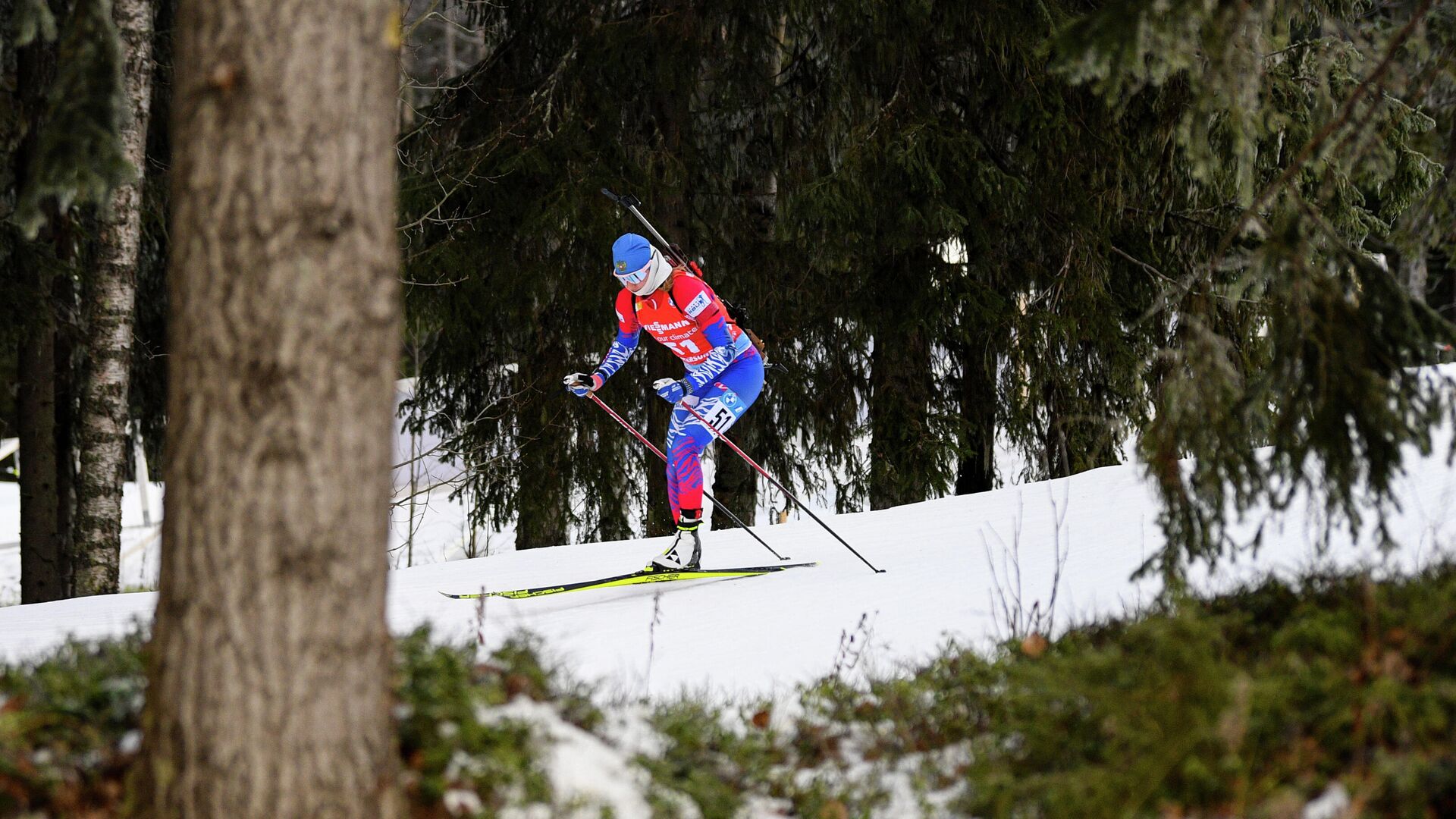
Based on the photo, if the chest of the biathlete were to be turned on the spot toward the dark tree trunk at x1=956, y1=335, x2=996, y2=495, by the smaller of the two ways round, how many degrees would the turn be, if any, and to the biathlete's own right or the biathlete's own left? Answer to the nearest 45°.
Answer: approximately 180°

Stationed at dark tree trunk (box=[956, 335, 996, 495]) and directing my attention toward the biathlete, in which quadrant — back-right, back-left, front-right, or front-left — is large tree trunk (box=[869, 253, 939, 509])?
front-right

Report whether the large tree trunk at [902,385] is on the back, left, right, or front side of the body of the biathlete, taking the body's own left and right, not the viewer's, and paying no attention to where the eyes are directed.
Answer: back

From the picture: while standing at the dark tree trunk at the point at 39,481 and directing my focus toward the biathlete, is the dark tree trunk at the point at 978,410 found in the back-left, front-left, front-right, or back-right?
front-left

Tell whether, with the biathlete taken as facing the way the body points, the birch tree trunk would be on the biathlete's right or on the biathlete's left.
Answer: on the biathlete's right

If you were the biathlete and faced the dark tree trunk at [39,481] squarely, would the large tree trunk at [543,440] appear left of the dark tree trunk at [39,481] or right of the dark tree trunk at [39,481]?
right

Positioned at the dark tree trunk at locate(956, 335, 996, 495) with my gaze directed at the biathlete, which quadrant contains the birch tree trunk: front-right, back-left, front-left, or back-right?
front-right

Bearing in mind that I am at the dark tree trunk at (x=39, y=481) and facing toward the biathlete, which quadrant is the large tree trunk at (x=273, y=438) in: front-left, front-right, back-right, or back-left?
front-right

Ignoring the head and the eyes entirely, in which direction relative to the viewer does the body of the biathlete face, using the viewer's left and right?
facing the viewer and to the left of the viewer
